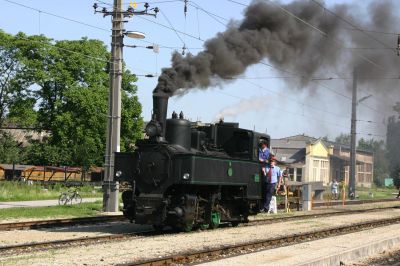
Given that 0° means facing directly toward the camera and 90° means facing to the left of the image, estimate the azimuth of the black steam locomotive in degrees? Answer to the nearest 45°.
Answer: approximately 45°

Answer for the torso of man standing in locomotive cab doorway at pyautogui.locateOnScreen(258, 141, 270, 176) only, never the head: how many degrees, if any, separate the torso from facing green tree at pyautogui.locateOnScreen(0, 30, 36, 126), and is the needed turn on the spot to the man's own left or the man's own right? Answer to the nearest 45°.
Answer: approximately 90° to the man's own right

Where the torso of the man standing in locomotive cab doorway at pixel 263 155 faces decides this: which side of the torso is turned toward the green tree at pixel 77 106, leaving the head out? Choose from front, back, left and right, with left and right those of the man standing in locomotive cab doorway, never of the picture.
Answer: right

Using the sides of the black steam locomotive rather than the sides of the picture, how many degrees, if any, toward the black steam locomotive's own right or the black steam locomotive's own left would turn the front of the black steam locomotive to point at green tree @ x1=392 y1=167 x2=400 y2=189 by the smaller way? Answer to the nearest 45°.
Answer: approximately 180°

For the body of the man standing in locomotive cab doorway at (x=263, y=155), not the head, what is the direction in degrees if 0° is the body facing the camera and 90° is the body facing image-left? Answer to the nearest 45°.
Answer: approximately 45°
